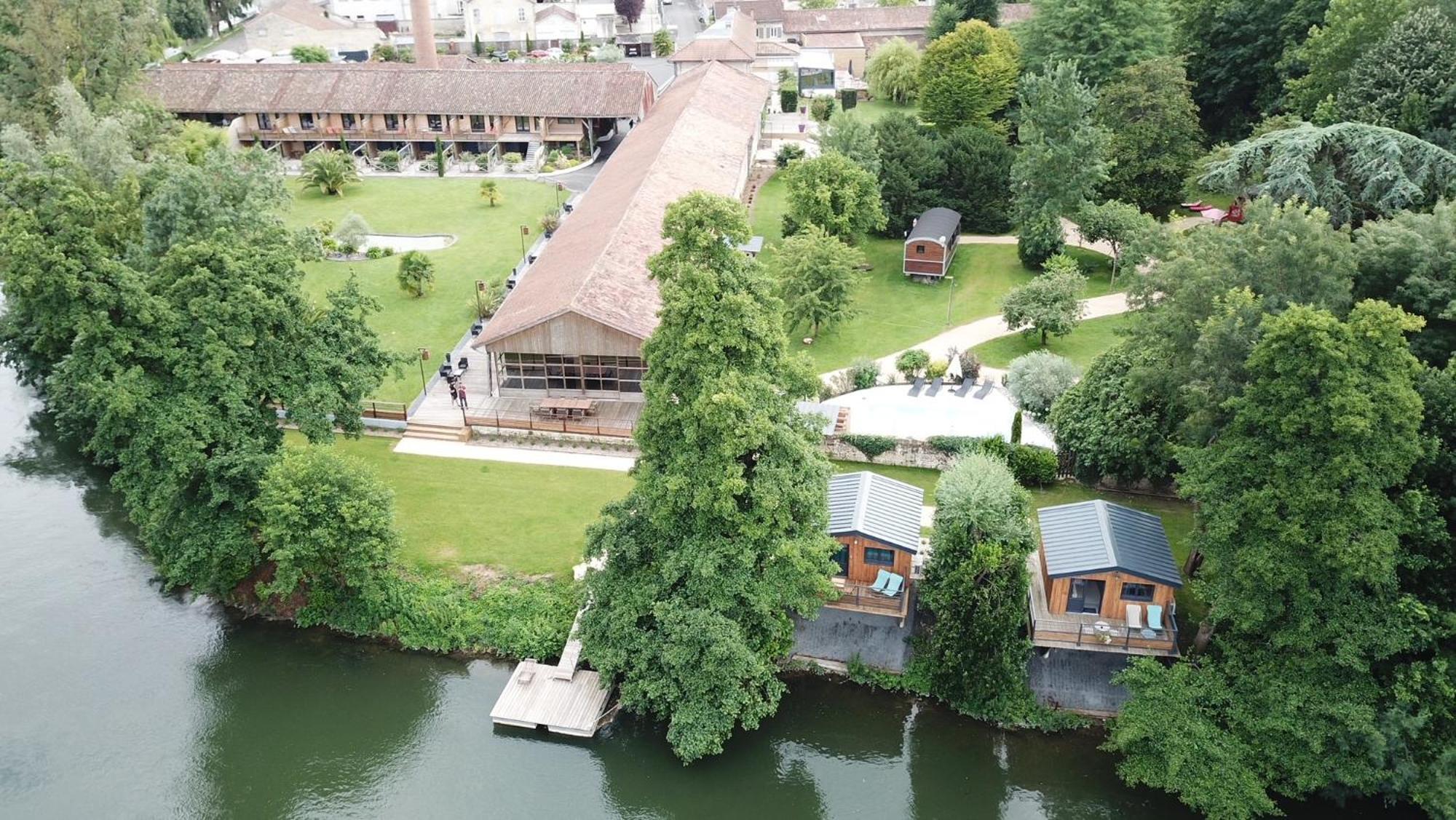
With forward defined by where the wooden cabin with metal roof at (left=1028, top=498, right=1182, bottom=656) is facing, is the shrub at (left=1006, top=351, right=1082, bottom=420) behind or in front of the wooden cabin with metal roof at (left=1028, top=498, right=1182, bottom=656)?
behind

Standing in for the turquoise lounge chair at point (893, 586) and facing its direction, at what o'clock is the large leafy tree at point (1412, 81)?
The large leafy tree is roughly at 6 o'clock from the turquoise lounge chair.

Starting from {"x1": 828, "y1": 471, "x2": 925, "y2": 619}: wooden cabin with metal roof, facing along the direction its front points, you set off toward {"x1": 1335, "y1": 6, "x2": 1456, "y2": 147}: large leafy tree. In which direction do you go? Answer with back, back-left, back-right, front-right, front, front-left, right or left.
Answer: back-left

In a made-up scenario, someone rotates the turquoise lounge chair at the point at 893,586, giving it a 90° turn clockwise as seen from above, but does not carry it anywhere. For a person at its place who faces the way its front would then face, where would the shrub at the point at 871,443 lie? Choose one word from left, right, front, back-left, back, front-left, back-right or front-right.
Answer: front-right

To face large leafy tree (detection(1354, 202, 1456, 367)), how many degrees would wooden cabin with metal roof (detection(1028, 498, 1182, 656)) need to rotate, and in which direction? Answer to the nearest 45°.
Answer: approximately 135° to its left

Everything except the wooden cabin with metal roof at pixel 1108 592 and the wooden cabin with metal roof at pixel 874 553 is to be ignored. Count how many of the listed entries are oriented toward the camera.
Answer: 2

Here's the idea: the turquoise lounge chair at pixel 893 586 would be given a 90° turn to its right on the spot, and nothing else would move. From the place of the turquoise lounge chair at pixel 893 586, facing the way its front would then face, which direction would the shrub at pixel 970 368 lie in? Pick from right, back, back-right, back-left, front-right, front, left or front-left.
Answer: front-right

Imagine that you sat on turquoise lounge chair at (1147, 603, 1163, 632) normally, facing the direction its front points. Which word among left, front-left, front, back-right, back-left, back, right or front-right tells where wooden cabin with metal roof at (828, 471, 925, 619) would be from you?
right

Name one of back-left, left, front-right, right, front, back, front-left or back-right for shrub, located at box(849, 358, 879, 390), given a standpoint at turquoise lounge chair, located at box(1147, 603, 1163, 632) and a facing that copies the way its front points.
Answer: back-right

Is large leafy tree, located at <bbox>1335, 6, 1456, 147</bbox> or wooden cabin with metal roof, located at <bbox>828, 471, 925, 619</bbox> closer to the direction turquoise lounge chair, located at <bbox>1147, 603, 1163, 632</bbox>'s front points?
the wooden cabin with metal roof

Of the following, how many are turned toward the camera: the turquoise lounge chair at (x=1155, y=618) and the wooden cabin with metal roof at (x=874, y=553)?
2

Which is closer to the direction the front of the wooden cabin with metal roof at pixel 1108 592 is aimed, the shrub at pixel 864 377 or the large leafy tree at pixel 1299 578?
the large leafy tree
